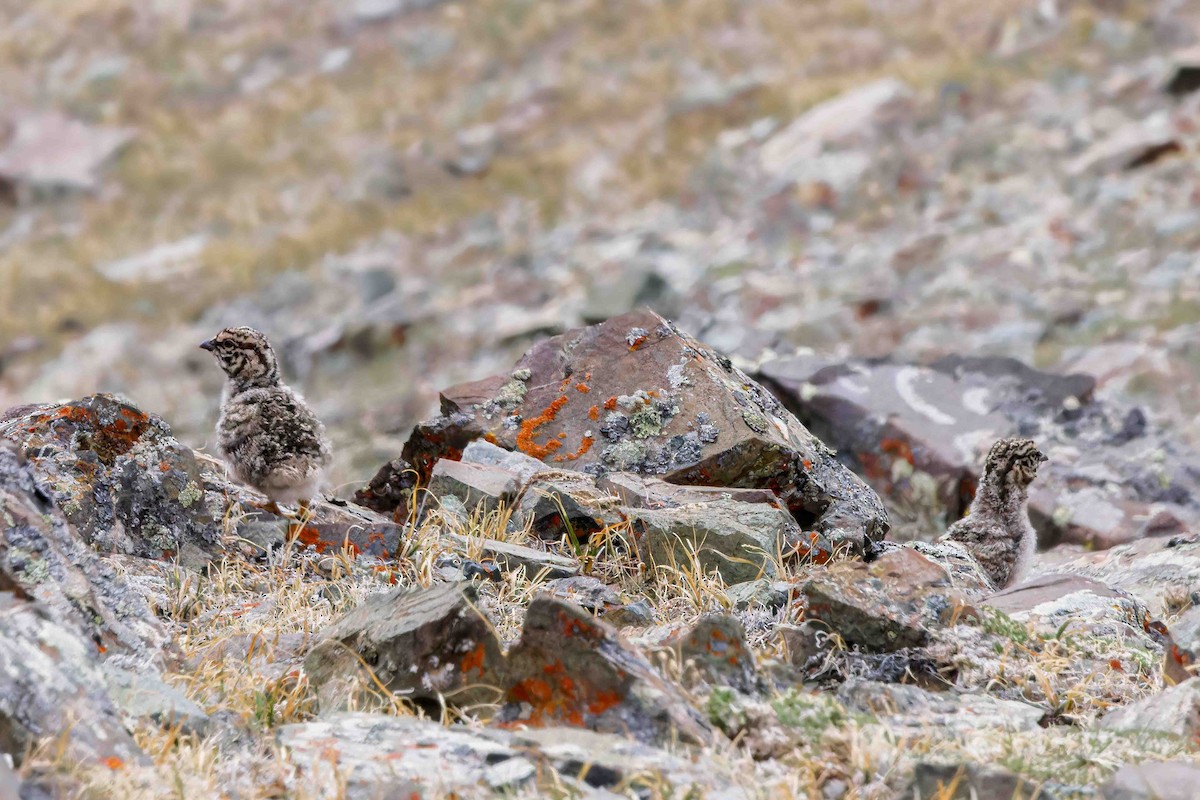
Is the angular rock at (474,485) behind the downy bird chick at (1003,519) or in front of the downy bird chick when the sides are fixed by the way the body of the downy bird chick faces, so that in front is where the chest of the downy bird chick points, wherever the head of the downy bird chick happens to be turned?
behind

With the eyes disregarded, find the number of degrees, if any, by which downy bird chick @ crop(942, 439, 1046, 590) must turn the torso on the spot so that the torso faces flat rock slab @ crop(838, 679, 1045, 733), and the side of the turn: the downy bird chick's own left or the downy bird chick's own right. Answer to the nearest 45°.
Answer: approximately 90° to the downy bird chick's own right

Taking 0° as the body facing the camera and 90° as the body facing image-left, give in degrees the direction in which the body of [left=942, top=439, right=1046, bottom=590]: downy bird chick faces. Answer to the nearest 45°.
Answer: approximately 270°

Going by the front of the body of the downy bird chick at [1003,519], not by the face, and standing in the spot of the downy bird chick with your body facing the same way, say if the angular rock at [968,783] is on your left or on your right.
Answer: on your right
